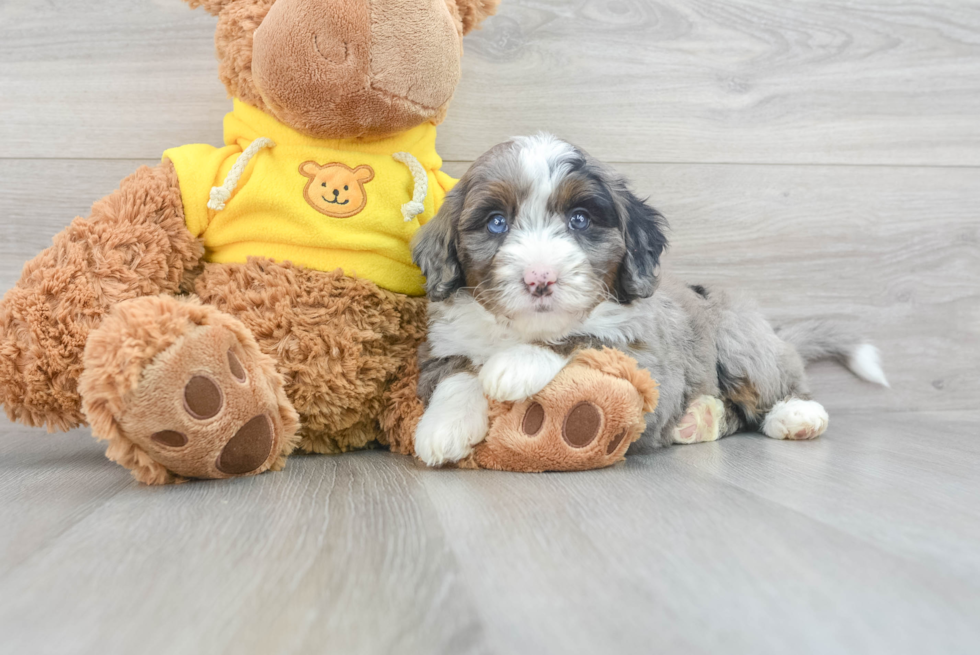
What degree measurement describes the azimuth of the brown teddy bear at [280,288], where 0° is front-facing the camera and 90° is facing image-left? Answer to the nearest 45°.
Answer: approximately 0°

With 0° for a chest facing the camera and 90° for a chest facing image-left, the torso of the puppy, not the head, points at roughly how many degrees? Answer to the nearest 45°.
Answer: approximately 45°
